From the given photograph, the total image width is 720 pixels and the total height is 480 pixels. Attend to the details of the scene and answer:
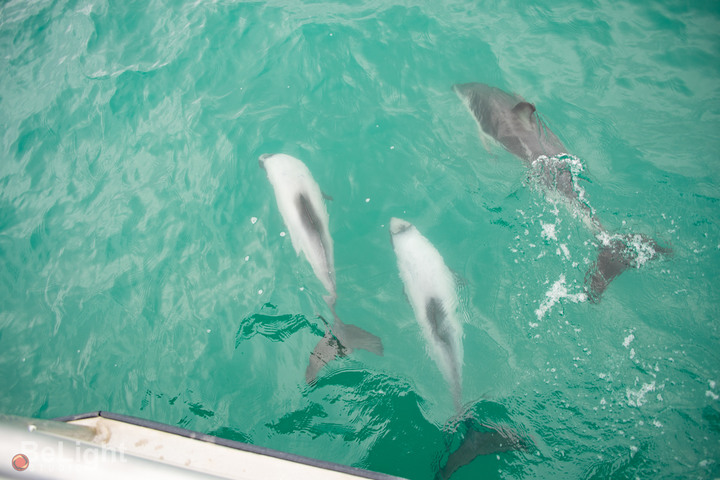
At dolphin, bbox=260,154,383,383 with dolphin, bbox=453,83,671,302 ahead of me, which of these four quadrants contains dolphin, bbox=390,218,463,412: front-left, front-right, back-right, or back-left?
front-right

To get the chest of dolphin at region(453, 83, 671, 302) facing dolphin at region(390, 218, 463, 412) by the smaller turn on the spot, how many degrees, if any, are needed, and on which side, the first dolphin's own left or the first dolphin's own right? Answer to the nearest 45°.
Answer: approximately 90° to the first dolphin's own left

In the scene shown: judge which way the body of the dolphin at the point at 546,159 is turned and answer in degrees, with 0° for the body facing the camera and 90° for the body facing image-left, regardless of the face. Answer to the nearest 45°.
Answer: approximately 135°

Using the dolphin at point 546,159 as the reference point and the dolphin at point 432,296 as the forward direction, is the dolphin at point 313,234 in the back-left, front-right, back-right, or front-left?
front-right
